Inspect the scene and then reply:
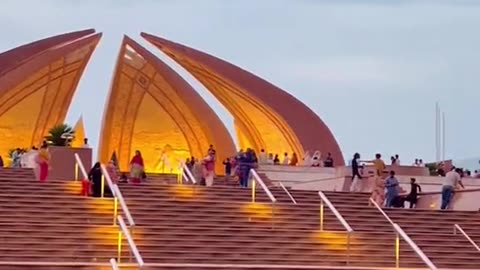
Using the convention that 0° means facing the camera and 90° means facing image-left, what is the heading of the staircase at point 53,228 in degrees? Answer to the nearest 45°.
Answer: approximately 0°

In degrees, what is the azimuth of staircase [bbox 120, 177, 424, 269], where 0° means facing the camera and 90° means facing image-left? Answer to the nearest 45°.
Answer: approximately 0°
